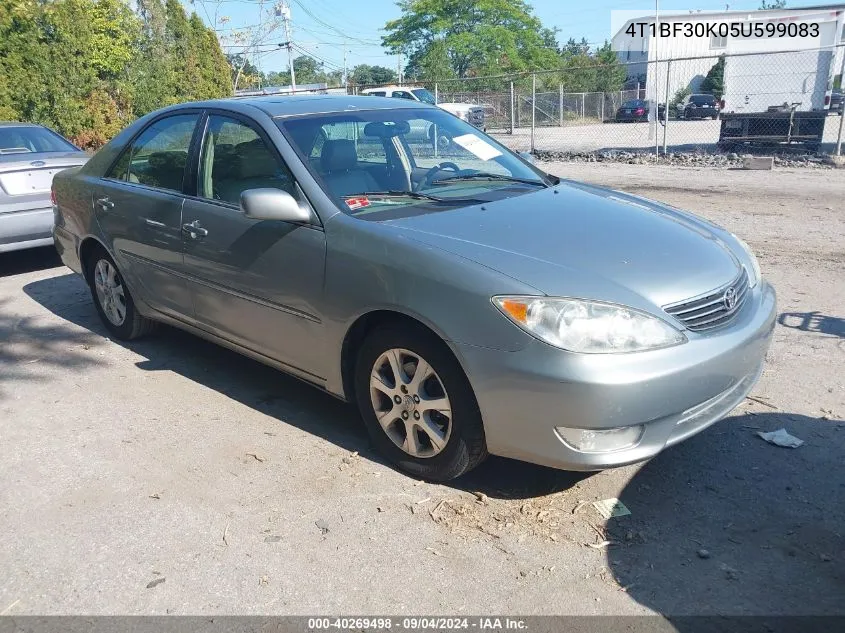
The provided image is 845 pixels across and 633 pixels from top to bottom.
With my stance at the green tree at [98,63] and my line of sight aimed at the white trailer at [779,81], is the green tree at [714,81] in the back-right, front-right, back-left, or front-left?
front-left

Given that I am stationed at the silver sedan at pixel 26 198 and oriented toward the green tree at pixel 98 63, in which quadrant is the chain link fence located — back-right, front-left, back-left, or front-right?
front-right

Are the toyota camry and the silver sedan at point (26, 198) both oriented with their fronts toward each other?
no

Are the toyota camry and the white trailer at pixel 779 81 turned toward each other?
no

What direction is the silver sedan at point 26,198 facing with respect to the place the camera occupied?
facing away from the viewer and to the left of the viewer

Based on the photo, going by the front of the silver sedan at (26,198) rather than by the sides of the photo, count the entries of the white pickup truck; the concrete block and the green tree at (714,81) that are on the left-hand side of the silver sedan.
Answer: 0

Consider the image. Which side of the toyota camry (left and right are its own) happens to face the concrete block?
left

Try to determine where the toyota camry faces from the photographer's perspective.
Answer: facing the viewer and to the right of the viewer

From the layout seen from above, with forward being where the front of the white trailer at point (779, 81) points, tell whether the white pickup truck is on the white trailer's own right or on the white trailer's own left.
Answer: on the white trailer's own left

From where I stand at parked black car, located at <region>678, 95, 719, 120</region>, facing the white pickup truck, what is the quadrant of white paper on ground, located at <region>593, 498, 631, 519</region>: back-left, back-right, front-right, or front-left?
front-left

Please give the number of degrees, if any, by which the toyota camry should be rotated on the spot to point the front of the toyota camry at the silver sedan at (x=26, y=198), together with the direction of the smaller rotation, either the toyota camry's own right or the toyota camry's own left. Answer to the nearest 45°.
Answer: approximately 180°
